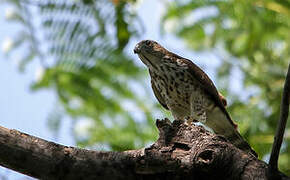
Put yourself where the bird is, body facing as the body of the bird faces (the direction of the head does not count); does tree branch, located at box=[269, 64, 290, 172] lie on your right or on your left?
on your left

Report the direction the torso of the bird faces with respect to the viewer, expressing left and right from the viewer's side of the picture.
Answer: facing the viewer and to the left of the viewer
